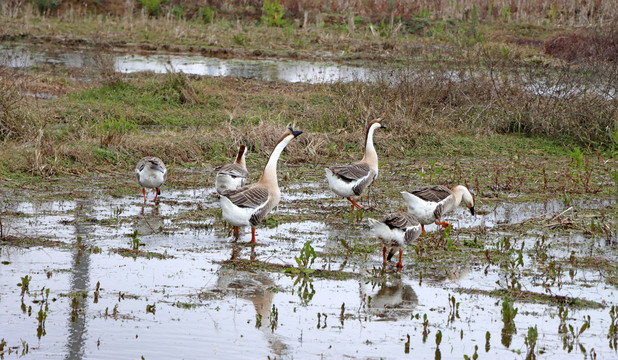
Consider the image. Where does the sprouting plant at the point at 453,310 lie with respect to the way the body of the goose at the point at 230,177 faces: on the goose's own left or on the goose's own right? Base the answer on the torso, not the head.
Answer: on the goose's own right

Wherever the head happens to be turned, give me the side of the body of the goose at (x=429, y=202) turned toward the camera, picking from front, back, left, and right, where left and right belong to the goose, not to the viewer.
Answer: right

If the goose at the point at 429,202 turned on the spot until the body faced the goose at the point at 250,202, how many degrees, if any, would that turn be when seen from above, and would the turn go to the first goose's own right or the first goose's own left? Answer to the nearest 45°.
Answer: approximately 180°

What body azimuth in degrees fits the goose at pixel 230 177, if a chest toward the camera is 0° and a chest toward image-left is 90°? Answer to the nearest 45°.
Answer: approximately 225°

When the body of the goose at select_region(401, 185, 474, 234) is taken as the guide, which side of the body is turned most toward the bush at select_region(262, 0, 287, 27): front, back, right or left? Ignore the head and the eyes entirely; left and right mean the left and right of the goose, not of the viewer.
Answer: left

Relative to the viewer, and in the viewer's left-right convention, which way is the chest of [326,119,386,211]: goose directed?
facing to the right of the viewer

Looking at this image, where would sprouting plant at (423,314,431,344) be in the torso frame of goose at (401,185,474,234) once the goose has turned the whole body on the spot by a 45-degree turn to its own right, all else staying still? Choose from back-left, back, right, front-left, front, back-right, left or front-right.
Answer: front-right

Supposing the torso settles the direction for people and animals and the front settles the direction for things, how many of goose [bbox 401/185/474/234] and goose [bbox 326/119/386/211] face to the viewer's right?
2

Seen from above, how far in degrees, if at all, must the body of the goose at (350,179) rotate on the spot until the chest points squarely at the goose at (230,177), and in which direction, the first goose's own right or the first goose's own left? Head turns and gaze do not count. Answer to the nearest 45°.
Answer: approximately 180°

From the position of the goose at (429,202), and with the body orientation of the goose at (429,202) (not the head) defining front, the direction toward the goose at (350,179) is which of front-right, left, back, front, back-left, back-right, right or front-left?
back-left
